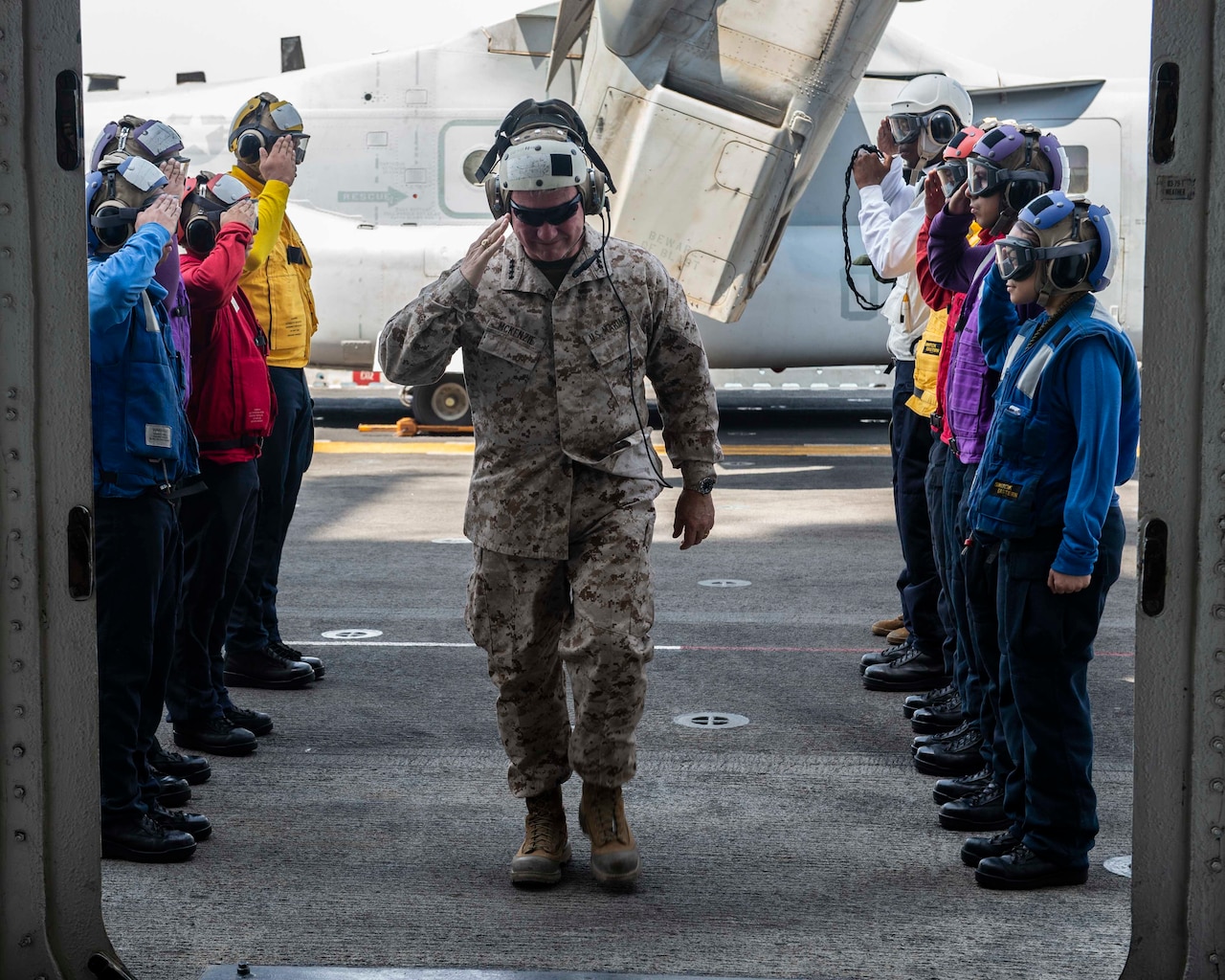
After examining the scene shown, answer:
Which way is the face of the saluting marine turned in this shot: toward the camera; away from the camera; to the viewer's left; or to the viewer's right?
toward the camera

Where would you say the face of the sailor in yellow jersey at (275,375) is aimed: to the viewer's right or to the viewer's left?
to the viewer's right

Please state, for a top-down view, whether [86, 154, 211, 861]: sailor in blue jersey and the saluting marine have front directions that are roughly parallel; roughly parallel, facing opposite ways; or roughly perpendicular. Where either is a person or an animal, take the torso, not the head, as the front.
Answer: roughly perpendicular

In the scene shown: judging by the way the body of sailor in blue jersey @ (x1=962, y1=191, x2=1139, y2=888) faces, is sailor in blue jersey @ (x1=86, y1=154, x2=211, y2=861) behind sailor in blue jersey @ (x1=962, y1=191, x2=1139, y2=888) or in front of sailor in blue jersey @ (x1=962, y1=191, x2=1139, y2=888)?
in front

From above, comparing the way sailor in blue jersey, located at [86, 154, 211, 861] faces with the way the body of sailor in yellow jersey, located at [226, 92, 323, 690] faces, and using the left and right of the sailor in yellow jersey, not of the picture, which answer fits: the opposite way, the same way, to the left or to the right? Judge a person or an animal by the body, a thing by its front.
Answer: the same way

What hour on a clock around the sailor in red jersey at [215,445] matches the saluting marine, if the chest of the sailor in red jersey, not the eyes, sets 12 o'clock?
The saluting marine is roughly at 2 o'clock from the sailor in red jersey.

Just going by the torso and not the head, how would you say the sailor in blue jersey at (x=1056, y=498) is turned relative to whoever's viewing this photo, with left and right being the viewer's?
facing to the left of the viewer

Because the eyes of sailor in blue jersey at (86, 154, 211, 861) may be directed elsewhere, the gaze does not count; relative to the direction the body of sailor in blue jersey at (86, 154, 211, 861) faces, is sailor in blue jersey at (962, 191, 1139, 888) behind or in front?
in front

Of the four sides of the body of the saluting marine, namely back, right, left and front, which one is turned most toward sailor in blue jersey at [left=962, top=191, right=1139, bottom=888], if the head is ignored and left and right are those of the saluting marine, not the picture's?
left

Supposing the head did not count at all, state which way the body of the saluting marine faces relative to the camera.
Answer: toward the camera

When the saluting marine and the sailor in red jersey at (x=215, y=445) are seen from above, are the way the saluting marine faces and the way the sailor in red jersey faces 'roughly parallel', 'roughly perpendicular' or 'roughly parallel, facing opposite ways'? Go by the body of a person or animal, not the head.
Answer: roughly perpendicular

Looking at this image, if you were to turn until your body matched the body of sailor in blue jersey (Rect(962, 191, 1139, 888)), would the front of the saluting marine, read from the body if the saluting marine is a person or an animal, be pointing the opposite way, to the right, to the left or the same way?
to the left

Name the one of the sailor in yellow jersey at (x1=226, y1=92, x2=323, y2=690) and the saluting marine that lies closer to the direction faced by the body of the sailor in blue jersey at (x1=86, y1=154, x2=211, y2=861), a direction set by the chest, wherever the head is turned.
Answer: the saluting marine

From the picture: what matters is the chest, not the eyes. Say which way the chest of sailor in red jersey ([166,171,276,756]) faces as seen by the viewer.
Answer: to the viewer's right

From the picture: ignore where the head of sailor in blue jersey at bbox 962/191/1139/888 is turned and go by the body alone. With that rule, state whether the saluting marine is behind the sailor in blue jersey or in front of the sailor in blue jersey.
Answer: in front

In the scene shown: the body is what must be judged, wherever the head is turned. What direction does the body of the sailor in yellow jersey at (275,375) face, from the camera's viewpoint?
to the viewer's right
